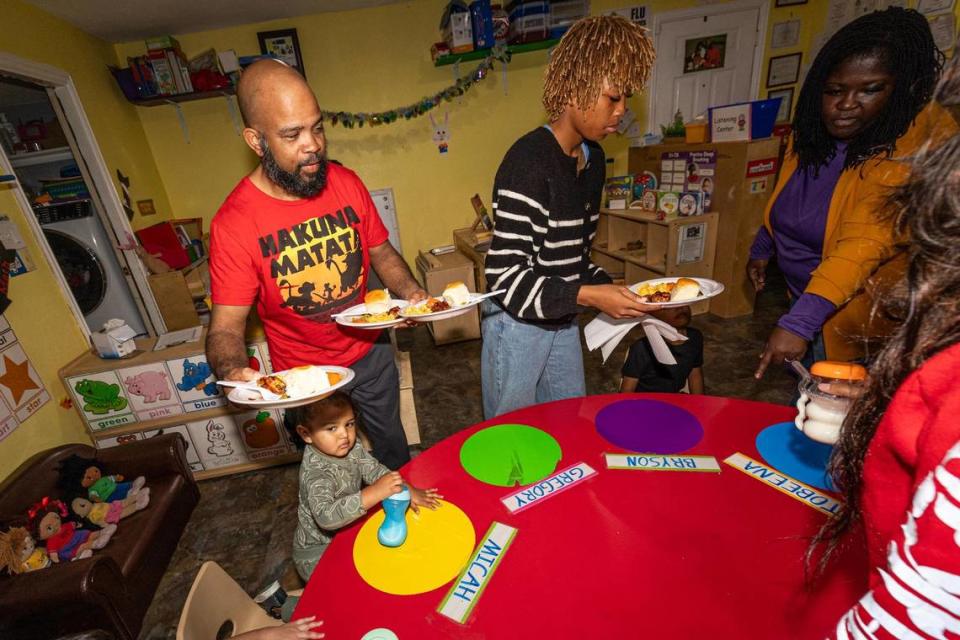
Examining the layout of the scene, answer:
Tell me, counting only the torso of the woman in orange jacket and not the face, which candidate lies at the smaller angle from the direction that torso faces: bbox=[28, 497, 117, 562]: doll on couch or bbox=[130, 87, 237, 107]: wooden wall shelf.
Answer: the doll on couch

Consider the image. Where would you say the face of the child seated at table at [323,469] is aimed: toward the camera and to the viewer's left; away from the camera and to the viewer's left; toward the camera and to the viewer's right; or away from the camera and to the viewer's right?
toward the camera and to the viewer's right

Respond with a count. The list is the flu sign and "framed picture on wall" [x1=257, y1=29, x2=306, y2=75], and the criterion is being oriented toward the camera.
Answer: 2

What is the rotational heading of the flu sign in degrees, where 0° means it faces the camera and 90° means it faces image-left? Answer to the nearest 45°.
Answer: approximately 0°

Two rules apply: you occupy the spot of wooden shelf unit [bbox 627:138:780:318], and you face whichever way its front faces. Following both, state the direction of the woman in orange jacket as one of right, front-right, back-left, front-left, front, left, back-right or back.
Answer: front-left

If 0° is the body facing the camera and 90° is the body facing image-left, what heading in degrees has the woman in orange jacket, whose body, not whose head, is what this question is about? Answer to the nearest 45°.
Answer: approximately 45°

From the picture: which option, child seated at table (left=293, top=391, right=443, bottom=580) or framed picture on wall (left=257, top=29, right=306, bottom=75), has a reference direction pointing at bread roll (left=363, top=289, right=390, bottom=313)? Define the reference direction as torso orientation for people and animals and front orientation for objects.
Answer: the framed picture on wall

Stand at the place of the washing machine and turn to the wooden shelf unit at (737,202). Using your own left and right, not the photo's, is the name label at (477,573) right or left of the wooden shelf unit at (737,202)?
right

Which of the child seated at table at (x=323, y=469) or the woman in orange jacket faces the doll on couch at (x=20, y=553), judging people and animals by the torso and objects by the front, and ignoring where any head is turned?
the woman in orange jacket

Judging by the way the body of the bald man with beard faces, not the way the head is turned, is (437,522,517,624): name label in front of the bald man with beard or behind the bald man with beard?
in front

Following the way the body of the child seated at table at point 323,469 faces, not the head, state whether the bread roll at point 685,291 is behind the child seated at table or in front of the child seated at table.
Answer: in front

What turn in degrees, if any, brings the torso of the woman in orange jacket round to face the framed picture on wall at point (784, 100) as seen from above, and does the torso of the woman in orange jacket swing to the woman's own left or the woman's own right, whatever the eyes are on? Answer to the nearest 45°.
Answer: approximately 135° to the woman's own right

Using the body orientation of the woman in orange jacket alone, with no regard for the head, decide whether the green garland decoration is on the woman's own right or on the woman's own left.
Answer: on the woman's own right

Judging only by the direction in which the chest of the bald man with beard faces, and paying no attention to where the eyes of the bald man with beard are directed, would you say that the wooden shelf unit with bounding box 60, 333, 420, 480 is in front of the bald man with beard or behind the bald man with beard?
behind
